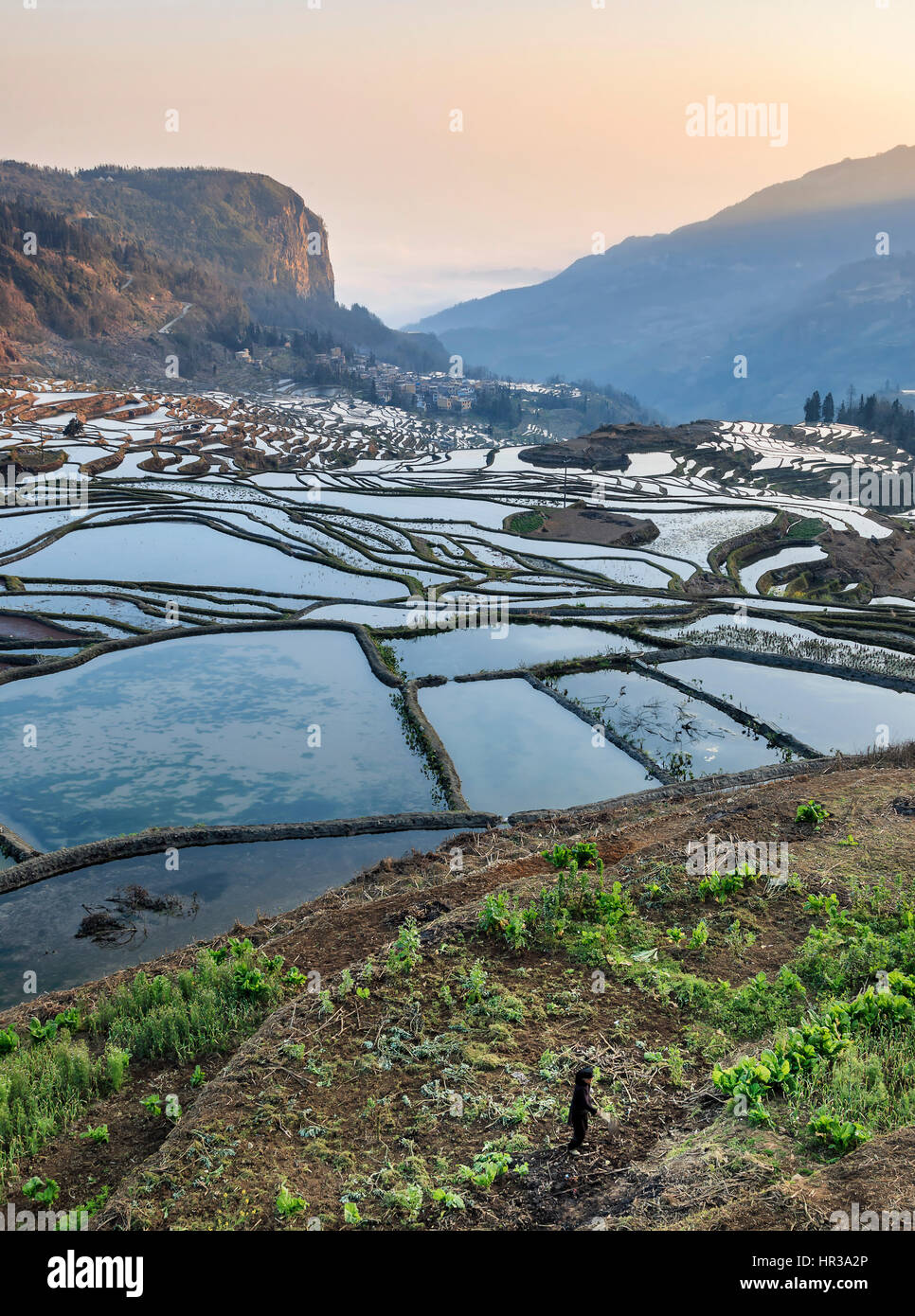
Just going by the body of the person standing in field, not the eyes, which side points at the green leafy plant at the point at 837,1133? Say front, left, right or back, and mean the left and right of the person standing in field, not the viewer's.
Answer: front

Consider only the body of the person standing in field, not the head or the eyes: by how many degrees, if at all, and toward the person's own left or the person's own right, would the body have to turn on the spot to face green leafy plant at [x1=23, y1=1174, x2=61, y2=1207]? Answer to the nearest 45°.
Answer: approximately 180°

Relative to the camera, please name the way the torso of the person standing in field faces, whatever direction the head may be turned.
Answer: to the viewer's right

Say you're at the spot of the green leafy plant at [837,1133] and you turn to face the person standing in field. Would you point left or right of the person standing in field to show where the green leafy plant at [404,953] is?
right
